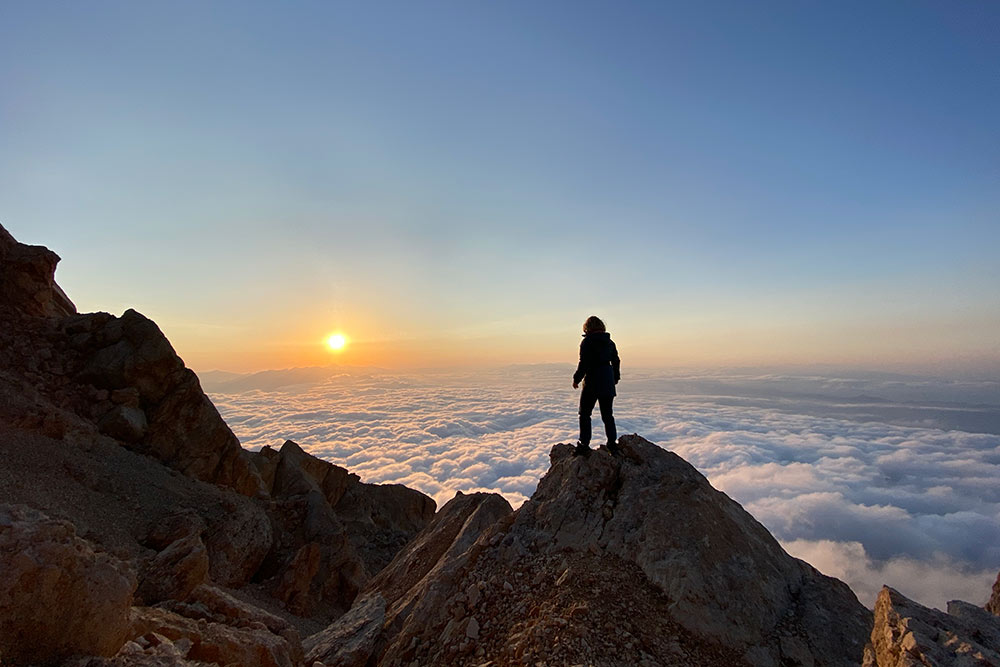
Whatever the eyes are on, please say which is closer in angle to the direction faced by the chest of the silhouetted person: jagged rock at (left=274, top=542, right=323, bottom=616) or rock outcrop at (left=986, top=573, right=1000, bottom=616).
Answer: the jagged rock

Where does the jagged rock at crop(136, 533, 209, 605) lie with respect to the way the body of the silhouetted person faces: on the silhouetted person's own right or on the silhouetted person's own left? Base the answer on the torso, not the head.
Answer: on the silhouetted person's own left

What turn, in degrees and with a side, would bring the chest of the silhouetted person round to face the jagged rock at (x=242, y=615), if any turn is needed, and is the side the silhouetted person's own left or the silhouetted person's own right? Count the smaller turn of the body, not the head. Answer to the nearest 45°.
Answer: approximately 90° to the silhouetted person's own left

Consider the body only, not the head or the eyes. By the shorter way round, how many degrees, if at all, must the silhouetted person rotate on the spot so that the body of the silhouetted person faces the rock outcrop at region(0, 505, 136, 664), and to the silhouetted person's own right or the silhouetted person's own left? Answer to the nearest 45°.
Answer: approximately 90° to the silhouetted person's own left

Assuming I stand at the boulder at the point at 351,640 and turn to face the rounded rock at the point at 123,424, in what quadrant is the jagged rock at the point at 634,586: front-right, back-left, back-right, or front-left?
back-right

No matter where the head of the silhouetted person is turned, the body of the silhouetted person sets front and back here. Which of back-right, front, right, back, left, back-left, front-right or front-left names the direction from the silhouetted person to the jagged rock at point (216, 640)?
left

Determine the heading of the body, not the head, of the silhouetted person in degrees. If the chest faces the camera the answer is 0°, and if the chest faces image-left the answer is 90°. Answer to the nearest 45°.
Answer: approximately 135°
